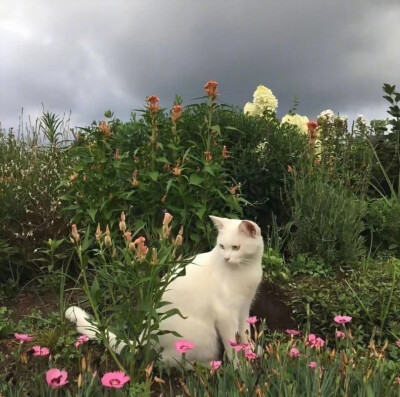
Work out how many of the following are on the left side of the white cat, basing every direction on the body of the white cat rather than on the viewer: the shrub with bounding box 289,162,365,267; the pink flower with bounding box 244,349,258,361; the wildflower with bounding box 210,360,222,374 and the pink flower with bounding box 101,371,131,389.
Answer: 1

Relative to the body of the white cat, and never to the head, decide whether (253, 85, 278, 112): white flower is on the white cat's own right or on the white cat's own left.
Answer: on the white cat's own left

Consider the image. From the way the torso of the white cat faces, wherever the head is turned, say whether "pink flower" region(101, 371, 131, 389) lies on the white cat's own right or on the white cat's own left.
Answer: on the white cat's own right

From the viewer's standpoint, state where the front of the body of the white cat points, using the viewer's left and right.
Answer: facing the viewer and to the right of the viewer

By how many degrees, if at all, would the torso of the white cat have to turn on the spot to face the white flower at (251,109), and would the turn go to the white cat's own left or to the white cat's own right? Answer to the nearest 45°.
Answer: approximately 135° to the white cat's own left

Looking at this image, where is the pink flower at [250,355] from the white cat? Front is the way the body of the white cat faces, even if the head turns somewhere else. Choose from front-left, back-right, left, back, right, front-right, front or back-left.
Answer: front-right

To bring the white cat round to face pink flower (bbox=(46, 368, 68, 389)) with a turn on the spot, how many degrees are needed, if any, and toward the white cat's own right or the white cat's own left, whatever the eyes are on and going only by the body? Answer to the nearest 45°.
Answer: approximately 90° to the white cat's own right

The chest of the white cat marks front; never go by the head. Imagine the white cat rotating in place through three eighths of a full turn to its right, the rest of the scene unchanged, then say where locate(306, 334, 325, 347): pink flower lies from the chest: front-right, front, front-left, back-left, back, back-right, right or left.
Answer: back-left
